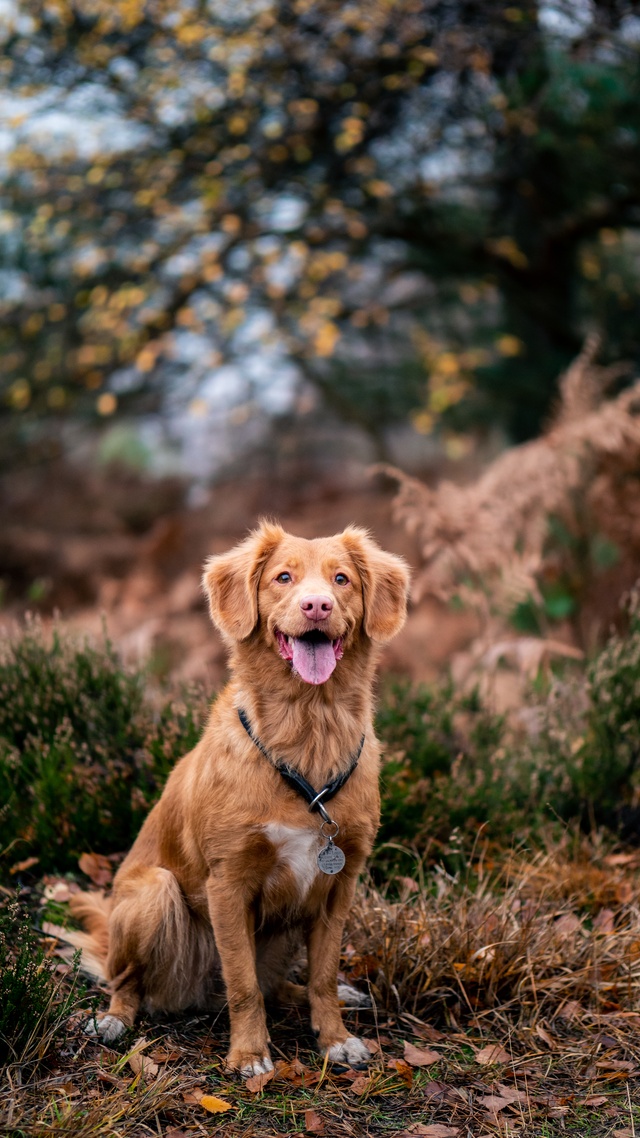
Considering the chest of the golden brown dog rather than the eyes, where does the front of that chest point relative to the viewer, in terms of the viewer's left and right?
facing the viewer and to the right of the viewer

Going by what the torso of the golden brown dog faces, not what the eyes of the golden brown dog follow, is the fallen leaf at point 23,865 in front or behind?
behind
